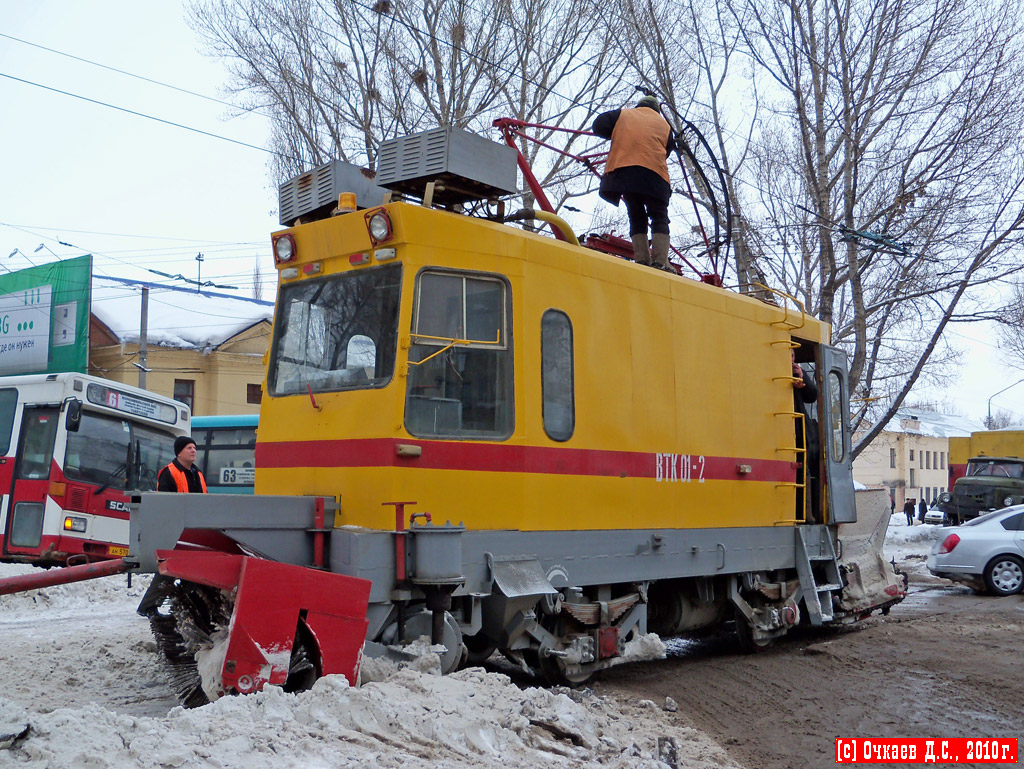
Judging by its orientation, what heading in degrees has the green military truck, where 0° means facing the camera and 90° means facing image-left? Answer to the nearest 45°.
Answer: approximately 45°

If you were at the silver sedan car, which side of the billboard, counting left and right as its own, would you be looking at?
left

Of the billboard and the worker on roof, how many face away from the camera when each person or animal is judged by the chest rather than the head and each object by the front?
1

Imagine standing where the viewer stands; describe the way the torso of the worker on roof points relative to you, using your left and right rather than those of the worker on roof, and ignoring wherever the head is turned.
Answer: facing away from the viewer

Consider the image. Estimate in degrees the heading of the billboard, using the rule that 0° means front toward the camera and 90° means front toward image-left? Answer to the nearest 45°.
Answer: approximately 45°

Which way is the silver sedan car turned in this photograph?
to the viewer's right

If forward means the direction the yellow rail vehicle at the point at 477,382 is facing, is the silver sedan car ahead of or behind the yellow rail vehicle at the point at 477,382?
behind

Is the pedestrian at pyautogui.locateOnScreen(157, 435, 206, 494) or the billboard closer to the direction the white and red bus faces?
the pedestrian

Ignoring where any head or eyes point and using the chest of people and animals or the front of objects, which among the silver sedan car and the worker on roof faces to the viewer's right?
the silver sedan car
